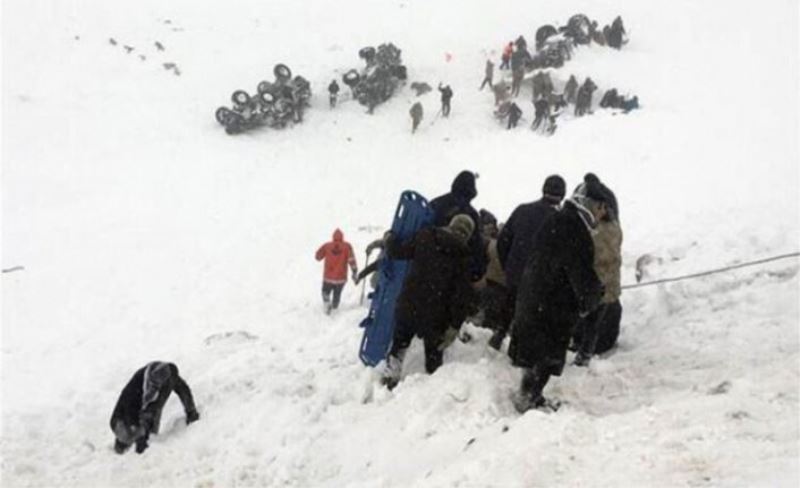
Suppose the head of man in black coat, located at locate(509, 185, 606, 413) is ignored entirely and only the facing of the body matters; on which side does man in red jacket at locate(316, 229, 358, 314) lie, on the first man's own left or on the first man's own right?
on the first man's own left

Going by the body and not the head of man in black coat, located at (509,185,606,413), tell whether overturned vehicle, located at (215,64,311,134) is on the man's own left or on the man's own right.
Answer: on the man's own left

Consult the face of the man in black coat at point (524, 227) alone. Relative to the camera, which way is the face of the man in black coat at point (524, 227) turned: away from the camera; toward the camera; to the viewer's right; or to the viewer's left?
away from the camera

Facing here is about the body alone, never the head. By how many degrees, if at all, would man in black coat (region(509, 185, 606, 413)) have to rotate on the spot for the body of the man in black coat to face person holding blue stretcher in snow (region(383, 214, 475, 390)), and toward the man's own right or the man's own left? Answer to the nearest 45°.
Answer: approximately 135° to the man's own left

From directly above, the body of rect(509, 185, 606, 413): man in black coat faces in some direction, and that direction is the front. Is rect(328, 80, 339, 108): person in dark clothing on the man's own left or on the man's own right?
on the man's own left

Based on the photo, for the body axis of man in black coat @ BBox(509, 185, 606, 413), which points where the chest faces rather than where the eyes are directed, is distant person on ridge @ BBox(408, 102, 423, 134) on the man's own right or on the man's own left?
on the man's own left
